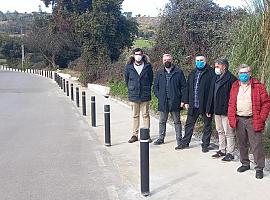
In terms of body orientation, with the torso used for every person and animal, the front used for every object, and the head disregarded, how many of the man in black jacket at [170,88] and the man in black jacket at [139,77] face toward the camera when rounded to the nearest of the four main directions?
2

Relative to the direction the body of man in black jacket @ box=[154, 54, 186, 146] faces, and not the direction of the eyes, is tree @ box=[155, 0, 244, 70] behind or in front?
behind

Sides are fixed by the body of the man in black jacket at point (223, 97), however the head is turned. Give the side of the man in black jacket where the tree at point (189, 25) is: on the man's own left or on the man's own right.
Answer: on the man's own right

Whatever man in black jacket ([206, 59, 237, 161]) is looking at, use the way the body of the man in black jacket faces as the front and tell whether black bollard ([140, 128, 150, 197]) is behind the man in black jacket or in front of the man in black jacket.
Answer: in front

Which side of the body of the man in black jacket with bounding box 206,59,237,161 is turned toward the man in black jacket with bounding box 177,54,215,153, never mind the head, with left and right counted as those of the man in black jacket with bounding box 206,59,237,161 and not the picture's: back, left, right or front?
right

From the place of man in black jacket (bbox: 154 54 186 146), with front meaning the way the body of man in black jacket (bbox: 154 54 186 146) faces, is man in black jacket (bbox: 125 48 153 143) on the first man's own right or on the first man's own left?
on the first man's own right

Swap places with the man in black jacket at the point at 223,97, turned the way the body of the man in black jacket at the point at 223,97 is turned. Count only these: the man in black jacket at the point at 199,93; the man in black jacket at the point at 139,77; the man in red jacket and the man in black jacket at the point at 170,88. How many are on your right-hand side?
3

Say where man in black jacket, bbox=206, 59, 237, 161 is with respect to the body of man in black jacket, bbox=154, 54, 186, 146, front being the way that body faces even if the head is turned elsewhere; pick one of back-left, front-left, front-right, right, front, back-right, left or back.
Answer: front-left

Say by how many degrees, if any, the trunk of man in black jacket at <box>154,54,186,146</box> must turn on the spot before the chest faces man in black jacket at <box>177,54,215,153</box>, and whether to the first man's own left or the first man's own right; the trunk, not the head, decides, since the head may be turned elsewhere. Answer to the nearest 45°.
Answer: approximately 45° to the first man's own left

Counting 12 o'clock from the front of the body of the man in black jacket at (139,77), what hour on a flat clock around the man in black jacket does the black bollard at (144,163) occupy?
The black bollard is roughly at 12 o'clock from the man in black jacket.

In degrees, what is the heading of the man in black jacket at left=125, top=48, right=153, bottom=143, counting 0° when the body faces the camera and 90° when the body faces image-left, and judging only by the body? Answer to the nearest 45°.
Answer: approximately 0°

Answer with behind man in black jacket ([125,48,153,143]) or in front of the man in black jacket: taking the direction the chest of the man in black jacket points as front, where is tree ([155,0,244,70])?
behind

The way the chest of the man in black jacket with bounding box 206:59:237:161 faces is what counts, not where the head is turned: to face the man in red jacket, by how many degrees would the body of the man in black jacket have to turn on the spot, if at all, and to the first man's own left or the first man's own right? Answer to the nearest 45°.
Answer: approximately 90° to the first man's own left

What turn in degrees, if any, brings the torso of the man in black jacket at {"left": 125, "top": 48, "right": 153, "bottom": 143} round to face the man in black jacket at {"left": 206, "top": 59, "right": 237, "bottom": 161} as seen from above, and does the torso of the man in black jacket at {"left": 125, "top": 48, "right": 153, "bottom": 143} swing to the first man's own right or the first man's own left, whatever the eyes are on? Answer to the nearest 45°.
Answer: approximately 45° to the first man's own left
